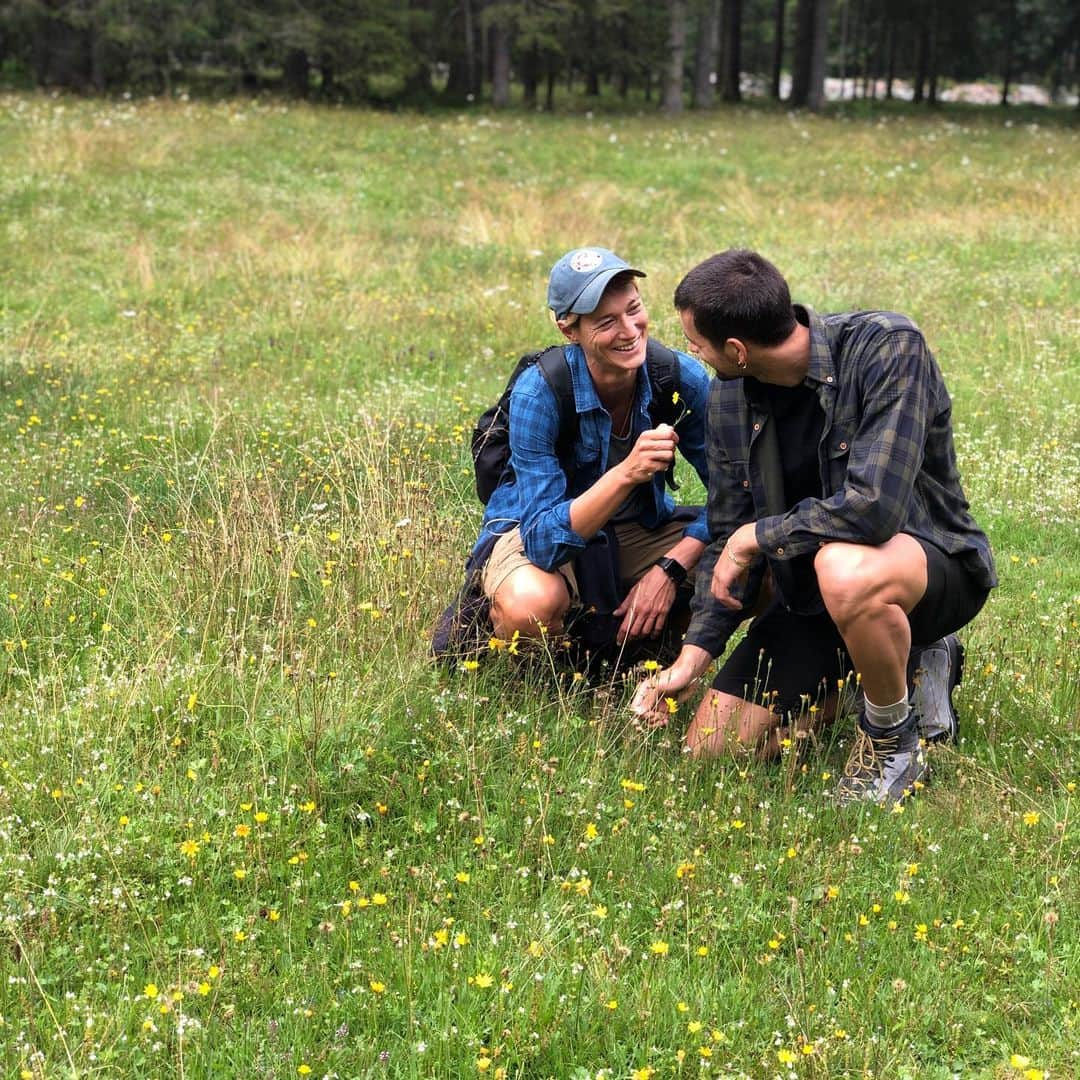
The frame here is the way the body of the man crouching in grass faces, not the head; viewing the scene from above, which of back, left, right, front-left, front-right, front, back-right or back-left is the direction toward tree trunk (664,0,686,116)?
back-right

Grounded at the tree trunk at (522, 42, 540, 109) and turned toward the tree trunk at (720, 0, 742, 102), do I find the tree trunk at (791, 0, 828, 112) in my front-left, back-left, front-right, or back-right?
front-right

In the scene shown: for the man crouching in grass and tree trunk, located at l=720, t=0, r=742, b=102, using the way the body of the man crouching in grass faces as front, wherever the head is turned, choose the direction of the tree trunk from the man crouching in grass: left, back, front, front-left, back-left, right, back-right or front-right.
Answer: back-right

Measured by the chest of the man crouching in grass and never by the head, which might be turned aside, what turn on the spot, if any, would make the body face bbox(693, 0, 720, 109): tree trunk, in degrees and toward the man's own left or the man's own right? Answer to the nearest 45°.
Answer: approximately 135° to the man's own right

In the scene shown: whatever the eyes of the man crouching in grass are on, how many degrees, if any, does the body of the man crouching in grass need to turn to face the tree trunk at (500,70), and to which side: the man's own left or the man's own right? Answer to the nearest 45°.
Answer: approximately 135° to the man's own right

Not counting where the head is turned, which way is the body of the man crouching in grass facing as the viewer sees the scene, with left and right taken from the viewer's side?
facing the viewer and to the left of the viewer

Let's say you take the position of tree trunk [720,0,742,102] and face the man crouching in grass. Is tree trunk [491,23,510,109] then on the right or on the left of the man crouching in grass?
right
